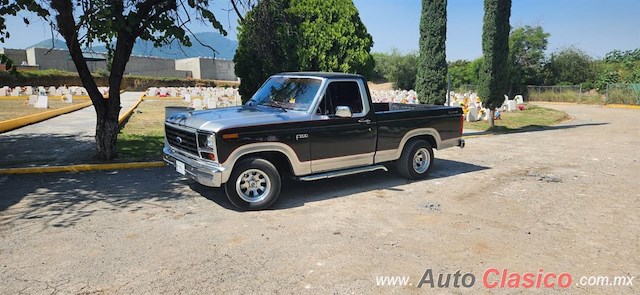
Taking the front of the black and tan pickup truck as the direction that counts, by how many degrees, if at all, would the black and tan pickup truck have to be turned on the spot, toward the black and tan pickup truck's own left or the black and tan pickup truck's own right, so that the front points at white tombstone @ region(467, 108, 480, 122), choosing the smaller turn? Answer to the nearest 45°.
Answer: approximately 180°

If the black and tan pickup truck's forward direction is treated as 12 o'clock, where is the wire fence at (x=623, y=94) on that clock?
The wire fence is roughly at 6 o'clock from the black and tan pickup truck.

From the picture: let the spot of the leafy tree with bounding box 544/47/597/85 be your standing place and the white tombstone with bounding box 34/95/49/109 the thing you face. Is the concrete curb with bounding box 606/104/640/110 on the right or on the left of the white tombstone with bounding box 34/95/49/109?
left

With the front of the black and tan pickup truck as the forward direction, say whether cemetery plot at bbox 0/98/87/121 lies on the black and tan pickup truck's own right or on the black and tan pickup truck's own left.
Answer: on the black and tan pickup truck's own right

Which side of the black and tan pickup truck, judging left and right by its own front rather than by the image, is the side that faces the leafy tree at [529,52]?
back

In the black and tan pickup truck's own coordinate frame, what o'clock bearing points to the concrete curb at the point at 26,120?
The concrete curb is roughly at 3 o'clock from the black and tan pickup truck.

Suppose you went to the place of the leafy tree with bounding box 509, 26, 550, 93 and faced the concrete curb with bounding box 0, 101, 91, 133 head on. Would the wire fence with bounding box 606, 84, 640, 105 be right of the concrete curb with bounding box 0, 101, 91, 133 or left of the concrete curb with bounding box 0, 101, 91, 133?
left

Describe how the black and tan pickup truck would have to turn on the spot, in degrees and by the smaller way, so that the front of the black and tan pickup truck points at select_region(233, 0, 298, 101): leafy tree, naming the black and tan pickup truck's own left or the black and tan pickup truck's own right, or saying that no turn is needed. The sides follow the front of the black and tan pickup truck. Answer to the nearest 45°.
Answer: approximately 135° to the black and tan pickup truck's own right

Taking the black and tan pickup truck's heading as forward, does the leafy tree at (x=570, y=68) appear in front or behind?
behind

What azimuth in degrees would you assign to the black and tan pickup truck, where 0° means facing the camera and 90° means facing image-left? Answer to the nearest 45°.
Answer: approximately 45°

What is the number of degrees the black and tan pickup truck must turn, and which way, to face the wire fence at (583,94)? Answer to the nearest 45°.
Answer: approximately 180°
